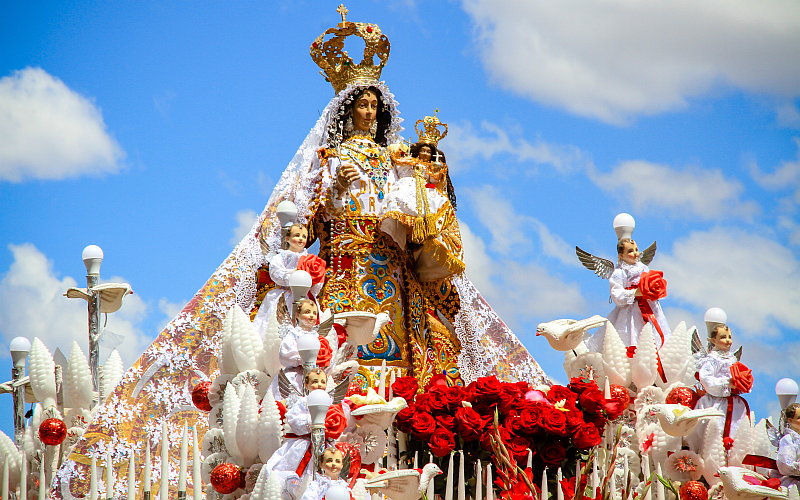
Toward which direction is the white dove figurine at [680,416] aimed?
to the viewer's left

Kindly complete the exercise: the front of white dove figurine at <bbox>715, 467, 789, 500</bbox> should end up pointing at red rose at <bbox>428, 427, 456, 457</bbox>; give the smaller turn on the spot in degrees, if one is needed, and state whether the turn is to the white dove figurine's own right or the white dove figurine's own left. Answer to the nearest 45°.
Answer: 0° — it already faces it

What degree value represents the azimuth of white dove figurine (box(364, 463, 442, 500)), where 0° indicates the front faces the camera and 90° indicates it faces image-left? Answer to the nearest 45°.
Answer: approximately 270°

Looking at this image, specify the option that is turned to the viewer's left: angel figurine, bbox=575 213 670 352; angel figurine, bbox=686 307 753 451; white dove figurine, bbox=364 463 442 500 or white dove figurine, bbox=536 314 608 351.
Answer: white dove figurine, bbox=536 314 608 351

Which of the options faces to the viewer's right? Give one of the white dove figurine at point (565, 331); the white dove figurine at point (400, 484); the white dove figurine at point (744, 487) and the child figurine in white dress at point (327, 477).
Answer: the white dove figurine at point (400, 484)

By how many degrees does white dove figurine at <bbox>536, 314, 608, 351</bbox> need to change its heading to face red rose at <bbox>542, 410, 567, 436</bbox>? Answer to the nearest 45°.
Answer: approximately 90° to its left

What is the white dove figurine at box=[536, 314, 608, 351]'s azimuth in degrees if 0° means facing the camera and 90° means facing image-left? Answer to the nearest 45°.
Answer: approximately 90°

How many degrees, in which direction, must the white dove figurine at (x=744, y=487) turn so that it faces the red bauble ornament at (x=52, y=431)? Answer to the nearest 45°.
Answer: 0° — it already faces it

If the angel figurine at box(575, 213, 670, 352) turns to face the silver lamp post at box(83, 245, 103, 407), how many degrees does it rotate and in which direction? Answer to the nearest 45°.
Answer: approximately 135° to its right

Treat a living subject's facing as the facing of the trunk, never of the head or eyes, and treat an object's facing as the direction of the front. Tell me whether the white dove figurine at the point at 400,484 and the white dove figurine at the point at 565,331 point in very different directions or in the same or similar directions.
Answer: very different directions

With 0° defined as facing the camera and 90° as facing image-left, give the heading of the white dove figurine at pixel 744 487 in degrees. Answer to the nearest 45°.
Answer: approximately 90°
